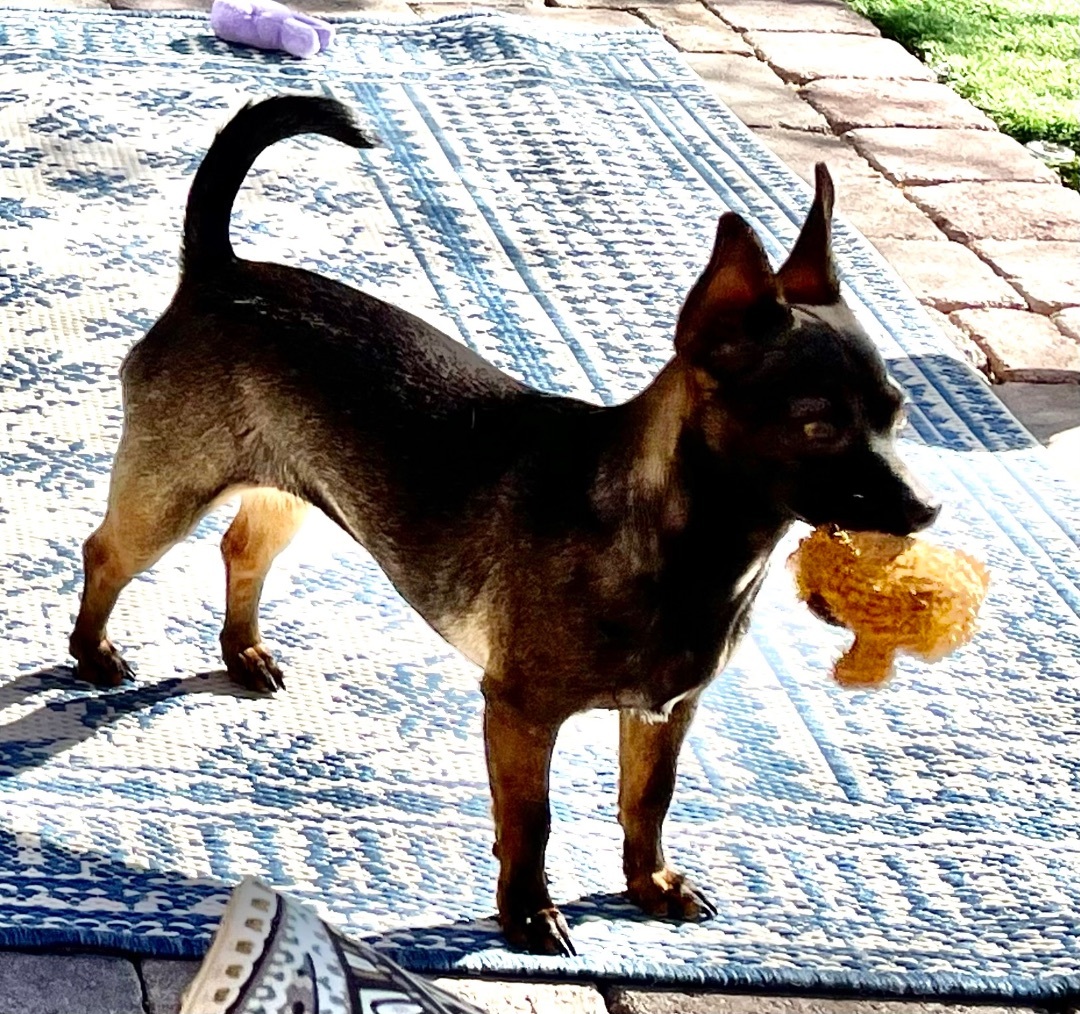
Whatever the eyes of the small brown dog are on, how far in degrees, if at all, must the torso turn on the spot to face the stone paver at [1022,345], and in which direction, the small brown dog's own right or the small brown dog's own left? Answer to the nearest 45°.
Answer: approximately 90° to the small brown dog's own left

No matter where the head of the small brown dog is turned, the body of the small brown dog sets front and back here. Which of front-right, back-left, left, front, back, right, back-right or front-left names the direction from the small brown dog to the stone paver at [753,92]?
back-left

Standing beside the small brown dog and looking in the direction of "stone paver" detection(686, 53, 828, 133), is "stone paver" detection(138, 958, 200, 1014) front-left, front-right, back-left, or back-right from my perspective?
back-left

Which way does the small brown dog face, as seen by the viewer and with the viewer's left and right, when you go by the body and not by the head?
facing the viewer and to the right of the viewer

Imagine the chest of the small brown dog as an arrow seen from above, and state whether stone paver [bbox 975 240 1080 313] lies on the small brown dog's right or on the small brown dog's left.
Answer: on the small brown dog's left

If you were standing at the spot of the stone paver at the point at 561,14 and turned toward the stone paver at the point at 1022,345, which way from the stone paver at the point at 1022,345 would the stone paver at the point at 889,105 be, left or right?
left

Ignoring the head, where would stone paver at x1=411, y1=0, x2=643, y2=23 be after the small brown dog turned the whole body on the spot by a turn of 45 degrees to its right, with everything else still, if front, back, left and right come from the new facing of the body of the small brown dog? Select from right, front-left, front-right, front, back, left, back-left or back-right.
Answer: back

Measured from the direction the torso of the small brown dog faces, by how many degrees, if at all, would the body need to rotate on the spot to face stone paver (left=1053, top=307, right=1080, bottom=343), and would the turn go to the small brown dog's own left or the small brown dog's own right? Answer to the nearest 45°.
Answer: approximately 90° to the small brown dog's own left

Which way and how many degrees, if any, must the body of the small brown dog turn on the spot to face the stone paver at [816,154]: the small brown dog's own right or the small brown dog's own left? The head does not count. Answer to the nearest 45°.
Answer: approximately 135° to the small brown dog's own left

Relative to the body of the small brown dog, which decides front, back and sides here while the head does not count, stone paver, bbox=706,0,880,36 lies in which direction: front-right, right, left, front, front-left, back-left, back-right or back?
back-left

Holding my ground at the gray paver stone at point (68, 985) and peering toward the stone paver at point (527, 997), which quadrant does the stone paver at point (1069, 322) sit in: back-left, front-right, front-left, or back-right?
front-left

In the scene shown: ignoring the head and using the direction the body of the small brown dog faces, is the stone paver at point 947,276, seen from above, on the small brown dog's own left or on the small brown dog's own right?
on the small brown dog's own left
